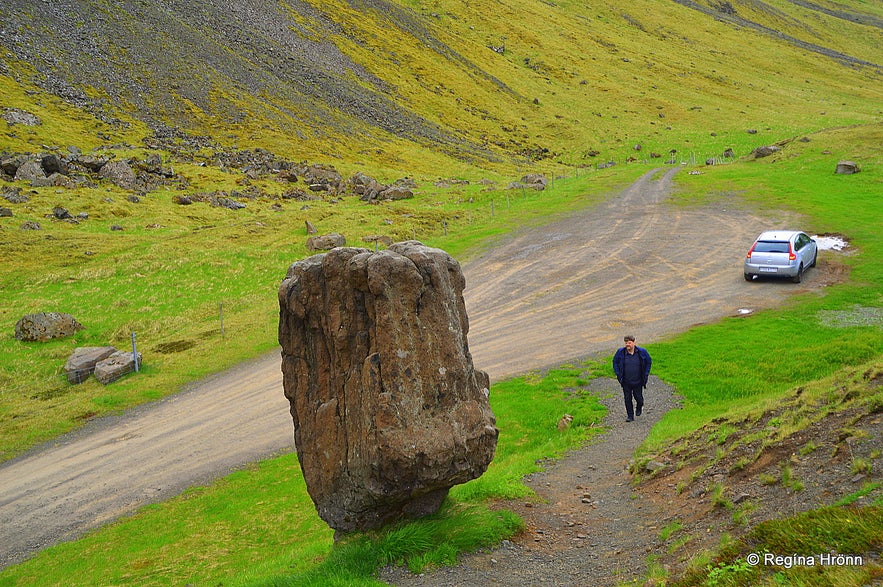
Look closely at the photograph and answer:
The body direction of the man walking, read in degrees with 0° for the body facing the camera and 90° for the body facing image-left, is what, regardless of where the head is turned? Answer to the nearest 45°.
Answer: approximately 0°

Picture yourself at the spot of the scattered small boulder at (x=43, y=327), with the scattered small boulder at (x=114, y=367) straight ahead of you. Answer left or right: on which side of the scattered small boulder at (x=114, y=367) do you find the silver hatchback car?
left

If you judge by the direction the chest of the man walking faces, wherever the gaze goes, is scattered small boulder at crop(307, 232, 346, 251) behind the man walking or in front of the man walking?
behind

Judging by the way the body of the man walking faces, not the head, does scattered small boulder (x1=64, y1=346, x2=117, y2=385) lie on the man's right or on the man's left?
on the man's right

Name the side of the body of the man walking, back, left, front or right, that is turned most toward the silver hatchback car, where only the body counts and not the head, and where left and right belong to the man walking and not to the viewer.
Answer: back

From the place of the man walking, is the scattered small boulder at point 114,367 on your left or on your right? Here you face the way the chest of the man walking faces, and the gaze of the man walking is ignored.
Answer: on your right
